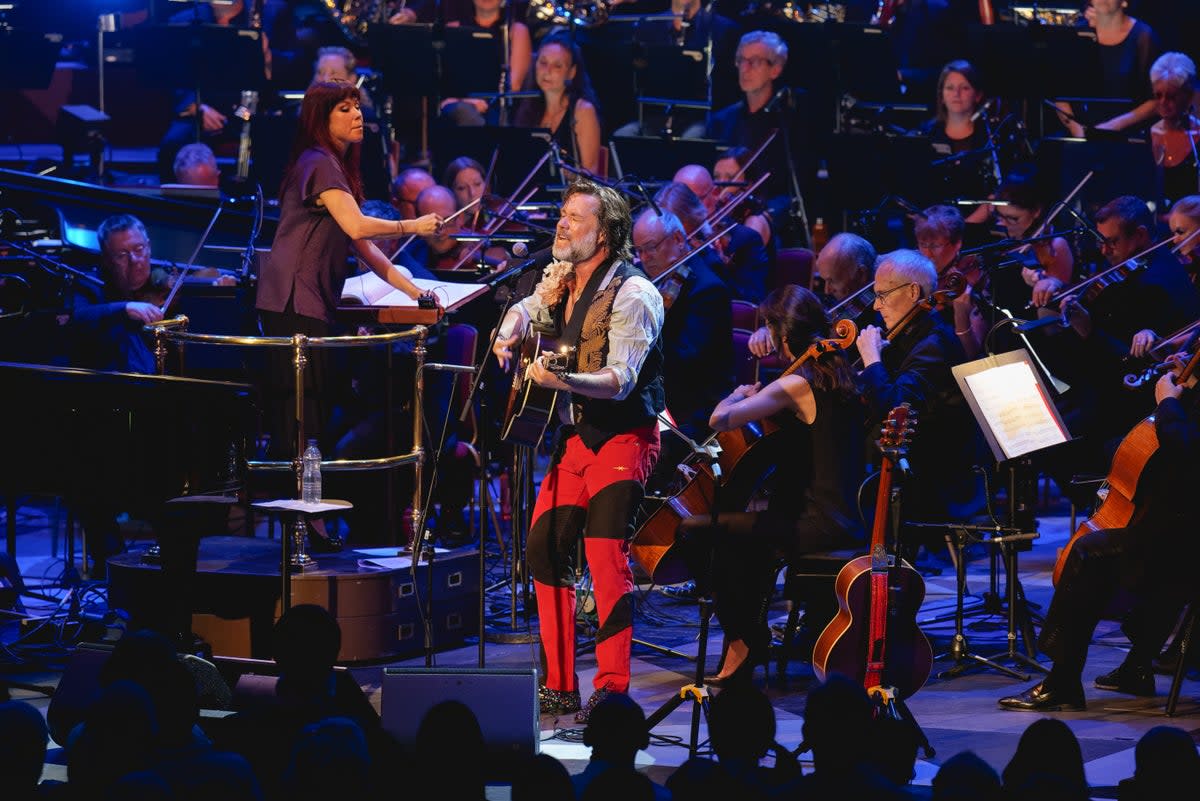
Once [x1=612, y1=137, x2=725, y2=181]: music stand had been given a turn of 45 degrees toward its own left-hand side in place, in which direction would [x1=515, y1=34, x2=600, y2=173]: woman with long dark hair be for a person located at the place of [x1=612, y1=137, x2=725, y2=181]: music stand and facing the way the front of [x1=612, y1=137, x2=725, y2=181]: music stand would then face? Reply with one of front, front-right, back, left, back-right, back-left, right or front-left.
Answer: front

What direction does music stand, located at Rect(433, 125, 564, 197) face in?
away from the camera

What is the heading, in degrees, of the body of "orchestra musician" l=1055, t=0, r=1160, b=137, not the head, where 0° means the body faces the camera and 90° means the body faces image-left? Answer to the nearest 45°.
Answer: approximately 45°

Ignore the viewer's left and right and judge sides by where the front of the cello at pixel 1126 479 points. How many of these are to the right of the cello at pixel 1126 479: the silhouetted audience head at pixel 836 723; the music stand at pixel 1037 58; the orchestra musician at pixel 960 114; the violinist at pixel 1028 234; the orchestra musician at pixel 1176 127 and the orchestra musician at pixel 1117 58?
5

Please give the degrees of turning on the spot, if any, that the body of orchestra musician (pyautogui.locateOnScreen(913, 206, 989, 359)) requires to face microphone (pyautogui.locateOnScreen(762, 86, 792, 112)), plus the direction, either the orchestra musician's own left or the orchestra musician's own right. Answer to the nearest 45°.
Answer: approximately 135° to the orchestra musician's own right

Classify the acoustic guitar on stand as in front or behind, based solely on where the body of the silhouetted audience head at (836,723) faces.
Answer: in front

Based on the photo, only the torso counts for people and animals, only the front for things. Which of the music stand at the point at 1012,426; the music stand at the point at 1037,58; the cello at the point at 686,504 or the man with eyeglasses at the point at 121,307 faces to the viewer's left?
the cello

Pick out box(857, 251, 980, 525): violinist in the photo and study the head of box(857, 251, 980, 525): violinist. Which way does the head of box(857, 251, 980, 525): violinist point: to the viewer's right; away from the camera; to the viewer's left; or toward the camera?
to the viewer's left

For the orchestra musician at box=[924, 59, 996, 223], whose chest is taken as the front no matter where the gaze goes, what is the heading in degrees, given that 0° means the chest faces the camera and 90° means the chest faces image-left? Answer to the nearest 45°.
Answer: approximately 0°

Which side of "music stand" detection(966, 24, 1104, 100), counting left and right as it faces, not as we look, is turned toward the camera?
back

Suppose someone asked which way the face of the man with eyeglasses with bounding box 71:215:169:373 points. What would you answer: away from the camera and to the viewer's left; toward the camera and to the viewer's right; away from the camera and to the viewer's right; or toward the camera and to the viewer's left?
toward the camera and to the viewer's right

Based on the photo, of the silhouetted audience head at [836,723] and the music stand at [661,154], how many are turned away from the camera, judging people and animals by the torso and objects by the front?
2

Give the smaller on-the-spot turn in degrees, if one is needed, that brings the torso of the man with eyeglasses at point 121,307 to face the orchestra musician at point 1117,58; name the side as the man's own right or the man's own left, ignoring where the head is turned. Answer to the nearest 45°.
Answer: approximately 45° to the man's own left

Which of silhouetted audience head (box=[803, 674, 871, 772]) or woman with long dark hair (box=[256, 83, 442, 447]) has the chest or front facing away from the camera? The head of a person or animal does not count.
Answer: the silhouetted audience head

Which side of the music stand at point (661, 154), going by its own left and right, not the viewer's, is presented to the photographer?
back

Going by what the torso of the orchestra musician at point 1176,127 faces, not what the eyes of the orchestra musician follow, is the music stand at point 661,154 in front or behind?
in front
